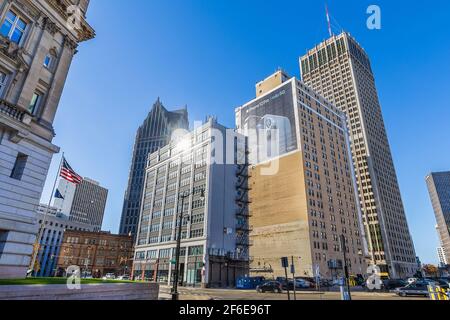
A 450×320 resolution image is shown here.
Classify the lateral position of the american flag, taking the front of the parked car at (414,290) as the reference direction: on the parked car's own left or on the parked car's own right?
on the parked car's own left

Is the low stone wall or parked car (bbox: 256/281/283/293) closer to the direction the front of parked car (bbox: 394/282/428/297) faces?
the parked car

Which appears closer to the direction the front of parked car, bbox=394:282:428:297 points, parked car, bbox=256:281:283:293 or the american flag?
the parked car

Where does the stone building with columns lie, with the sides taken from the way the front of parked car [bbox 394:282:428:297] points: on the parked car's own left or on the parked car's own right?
on the parked car's own left

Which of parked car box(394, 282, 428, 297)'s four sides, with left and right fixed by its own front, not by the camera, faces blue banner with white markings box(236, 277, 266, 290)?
front

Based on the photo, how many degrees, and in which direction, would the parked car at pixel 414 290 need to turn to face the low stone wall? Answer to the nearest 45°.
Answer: approximately 45° to its left

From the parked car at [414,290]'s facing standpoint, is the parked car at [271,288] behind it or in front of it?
in front

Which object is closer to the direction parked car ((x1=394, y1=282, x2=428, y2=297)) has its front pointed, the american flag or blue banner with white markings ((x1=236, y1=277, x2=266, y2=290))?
the blue banner with white markings

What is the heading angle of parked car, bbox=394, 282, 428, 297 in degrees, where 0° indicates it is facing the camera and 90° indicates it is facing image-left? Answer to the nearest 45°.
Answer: approximately 90°

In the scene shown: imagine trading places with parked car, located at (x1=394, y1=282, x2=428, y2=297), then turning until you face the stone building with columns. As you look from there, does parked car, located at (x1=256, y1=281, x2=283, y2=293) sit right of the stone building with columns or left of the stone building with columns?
right

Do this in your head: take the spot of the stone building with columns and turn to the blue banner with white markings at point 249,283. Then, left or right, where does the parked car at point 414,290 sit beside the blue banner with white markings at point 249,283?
right

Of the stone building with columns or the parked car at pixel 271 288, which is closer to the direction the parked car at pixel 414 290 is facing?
the parked car
